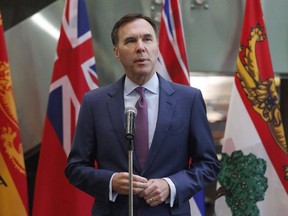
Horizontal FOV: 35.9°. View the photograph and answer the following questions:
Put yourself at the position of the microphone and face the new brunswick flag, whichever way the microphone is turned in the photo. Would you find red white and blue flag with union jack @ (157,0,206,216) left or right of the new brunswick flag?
right

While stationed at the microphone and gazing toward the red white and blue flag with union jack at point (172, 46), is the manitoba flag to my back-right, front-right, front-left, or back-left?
front-left

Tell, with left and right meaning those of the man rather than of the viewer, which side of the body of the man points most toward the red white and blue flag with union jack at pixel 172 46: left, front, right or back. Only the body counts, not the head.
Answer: back

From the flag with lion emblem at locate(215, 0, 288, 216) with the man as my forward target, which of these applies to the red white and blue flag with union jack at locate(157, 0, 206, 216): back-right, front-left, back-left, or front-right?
front-right

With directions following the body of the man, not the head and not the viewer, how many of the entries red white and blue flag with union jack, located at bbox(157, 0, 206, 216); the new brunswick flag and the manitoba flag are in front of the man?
0

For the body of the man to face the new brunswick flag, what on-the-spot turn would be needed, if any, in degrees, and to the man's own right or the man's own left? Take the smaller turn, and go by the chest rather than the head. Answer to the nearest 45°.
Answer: approximately 135° to the man's own right

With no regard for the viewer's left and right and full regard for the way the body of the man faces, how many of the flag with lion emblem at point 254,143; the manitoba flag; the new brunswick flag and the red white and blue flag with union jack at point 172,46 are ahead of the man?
0

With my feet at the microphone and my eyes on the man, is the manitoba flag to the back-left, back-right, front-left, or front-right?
front-left

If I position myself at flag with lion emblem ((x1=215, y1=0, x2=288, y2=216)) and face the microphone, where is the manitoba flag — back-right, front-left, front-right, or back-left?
front-right

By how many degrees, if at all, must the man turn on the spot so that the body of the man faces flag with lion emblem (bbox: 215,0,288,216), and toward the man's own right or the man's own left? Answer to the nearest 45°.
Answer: approximately 135° to the man's own left

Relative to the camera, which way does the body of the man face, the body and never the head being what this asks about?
toward the camera

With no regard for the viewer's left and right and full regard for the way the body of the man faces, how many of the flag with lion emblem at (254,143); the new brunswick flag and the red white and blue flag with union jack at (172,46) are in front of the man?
0

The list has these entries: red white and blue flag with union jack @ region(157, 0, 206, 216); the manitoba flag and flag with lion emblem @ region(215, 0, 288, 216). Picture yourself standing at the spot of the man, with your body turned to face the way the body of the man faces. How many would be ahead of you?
0

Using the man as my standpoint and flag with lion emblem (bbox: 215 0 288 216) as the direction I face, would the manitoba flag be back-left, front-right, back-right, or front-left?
front-left

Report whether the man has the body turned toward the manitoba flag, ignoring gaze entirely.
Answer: no
